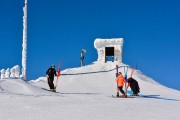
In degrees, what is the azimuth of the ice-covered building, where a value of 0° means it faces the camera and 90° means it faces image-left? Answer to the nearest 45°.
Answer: approximately 0°
